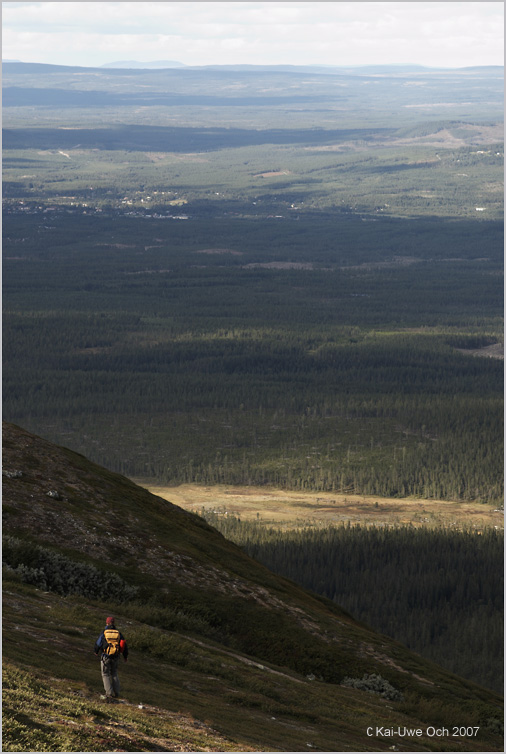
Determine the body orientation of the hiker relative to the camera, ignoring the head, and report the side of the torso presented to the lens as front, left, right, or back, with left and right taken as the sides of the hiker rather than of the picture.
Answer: back

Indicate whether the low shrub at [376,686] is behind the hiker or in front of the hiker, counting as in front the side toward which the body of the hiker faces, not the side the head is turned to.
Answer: in front

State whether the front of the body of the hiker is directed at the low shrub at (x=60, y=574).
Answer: yes
